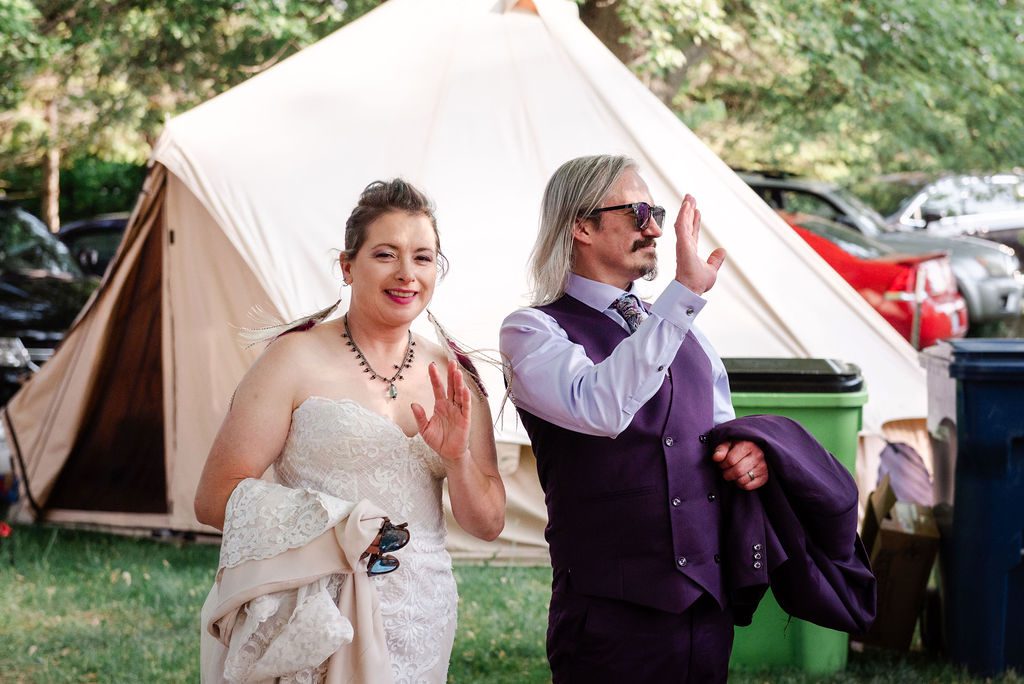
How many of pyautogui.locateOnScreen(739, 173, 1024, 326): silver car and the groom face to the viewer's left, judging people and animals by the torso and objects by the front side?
0

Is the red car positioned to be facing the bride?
no

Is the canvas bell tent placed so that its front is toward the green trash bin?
no

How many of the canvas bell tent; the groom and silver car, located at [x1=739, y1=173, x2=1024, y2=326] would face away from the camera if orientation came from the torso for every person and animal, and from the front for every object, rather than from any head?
0

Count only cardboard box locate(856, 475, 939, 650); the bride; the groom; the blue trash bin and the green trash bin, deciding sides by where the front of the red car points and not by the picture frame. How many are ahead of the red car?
0

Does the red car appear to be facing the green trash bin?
no

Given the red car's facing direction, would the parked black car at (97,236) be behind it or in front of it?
in front

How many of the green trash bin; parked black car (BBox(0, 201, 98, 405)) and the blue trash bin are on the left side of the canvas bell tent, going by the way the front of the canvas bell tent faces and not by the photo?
2

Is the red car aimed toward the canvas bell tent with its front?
no

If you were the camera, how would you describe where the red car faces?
facing away from the viewer and to the left of the viewer

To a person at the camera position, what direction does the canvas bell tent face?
facing the viewer and to the left of the viewer

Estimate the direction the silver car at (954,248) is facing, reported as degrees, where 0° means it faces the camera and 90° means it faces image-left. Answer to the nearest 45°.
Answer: approximately 315°

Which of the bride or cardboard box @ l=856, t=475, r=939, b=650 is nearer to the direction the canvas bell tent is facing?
the bride

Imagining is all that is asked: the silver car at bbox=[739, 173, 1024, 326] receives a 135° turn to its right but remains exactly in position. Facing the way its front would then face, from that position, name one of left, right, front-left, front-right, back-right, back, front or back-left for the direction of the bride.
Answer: left

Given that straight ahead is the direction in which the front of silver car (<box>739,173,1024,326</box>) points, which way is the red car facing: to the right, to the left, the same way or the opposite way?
the opposite way
